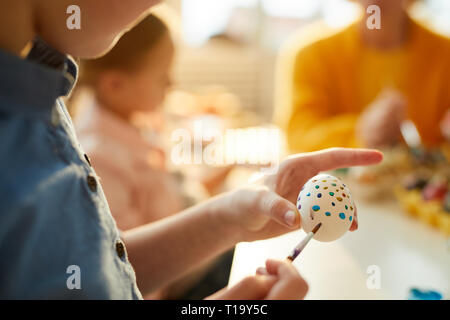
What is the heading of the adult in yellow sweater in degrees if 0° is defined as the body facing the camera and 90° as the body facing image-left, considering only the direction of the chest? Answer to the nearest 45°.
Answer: approximately 0°

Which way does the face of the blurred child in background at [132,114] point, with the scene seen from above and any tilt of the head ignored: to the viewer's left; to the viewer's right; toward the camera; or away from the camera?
to the viewer's right
